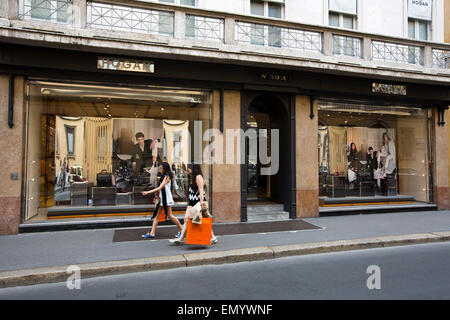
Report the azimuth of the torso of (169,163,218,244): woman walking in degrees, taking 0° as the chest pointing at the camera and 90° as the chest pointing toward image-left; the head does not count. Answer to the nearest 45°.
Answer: approximately 90°

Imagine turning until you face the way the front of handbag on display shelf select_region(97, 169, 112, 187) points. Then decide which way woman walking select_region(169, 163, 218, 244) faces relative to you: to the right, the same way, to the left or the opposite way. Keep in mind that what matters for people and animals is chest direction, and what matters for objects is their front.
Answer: to the right

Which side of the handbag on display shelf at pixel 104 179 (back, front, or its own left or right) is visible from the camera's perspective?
front

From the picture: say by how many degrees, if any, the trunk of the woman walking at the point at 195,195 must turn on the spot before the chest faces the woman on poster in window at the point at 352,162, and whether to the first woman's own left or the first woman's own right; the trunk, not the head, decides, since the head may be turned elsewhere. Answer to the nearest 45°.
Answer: approximately 135° to the first woman's own right

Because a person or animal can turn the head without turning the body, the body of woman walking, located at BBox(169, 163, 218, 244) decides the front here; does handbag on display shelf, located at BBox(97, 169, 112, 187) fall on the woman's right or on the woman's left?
on the woman's right

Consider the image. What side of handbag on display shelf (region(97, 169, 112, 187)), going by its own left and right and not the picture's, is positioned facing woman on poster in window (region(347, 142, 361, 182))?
left

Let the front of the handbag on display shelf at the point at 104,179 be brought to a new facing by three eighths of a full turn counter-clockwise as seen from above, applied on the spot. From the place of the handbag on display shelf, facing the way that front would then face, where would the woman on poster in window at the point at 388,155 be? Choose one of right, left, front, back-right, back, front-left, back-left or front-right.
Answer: front-right

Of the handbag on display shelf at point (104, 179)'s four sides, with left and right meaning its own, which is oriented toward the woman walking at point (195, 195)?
front

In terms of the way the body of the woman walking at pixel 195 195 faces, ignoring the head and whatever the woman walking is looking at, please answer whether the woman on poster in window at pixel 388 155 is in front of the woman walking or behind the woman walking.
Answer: behind

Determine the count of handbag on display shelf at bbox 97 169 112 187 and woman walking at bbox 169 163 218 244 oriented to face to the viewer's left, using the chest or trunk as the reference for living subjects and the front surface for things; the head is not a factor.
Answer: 1
